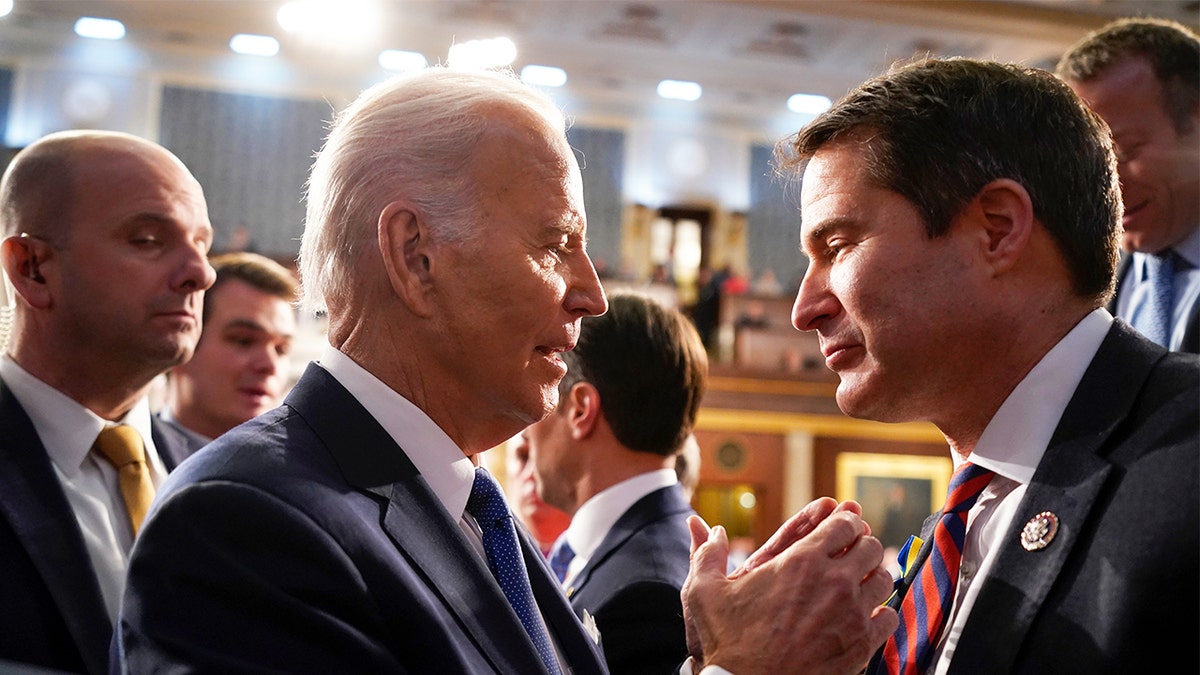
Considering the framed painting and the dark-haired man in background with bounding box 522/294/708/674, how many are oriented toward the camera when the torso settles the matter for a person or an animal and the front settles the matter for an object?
1

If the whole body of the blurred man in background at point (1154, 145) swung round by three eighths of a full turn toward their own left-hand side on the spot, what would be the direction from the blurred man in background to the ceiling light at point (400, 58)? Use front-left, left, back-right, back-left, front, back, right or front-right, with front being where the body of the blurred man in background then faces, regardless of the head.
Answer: back-left

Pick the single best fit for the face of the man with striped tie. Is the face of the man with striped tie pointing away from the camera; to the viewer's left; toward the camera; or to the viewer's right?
to the viewer's left

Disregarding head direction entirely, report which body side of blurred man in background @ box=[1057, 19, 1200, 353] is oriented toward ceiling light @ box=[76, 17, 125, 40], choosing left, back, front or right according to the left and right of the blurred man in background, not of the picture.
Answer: right

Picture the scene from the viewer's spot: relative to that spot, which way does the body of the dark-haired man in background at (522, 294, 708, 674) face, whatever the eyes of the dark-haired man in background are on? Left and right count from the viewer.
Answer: facing to the left of the viewer

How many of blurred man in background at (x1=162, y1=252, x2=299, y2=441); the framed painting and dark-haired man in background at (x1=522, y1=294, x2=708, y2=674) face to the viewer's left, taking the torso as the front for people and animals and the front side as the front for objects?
1

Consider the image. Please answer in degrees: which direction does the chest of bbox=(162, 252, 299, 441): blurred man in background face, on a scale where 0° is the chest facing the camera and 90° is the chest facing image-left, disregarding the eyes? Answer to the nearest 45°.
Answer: approximately 315°

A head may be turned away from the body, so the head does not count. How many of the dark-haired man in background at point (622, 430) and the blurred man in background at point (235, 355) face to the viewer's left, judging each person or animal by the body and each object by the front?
1

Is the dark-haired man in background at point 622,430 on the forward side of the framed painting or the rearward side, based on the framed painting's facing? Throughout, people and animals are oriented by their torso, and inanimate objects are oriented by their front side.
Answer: on the forward side

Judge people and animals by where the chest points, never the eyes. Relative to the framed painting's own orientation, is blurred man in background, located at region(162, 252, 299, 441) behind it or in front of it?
in front

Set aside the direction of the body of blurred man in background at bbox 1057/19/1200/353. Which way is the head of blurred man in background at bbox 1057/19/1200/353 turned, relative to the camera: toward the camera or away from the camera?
toward the camera

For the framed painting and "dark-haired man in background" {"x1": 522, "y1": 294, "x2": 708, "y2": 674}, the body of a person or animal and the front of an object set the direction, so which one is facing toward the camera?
the framed painting

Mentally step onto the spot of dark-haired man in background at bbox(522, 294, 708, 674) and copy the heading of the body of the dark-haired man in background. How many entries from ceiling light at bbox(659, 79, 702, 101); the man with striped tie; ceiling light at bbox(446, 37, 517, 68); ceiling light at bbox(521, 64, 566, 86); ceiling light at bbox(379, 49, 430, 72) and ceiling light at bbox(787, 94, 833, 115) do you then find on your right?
5

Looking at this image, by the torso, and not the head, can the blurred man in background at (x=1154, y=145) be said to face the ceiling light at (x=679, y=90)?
no

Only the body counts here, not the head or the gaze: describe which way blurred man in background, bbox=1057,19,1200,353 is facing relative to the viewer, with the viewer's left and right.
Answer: facing the viewer and to the left of the viewer

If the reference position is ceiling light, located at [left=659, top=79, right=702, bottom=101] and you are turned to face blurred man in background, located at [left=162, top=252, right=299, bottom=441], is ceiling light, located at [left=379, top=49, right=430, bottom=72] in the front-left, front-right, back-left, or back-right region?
front-right

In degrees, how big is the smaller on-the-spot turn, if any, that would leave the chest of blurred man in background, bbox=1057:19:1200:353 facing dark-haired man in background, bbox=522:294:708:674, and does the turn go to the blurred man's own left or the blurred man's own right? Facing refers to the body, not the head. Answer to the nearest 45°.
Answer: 0° — they already face them

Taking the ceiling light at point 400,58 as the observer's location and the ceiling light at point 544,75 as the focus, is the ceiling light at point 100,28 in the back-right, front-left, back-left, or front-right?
back-left

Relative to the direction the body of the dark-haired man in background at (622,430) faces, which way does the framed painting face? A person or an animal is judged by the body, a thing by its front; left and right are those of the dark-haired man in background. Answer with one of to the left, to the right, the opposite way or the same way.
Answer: to the left

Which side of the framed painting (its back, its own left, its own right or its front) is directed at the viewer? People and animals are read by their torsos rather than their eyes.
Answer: front

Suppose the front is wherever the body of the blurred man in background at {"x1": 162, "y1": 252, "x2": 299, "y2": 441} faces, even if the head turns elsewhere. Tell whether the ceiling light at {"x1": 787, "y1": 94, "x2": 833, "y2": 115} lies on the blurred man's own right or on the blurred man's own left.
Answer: on the blurred man's own left

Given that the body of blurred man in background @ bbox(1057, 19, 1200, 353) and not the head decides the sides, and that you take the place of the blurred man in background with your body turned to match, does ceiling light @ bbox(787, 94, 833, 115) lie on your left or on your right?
on your right

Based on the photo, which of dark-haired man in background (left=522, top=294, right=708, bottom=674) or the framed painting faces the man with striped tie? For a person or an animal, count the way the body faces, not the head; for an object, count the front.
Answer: the framed painting

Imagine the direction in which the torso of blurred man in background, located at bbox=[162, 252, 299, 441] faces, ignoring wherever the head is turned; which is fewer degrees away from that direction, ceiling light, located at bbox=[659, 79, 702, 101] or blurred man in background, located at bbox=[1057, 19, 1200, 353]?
the blurred man in background
